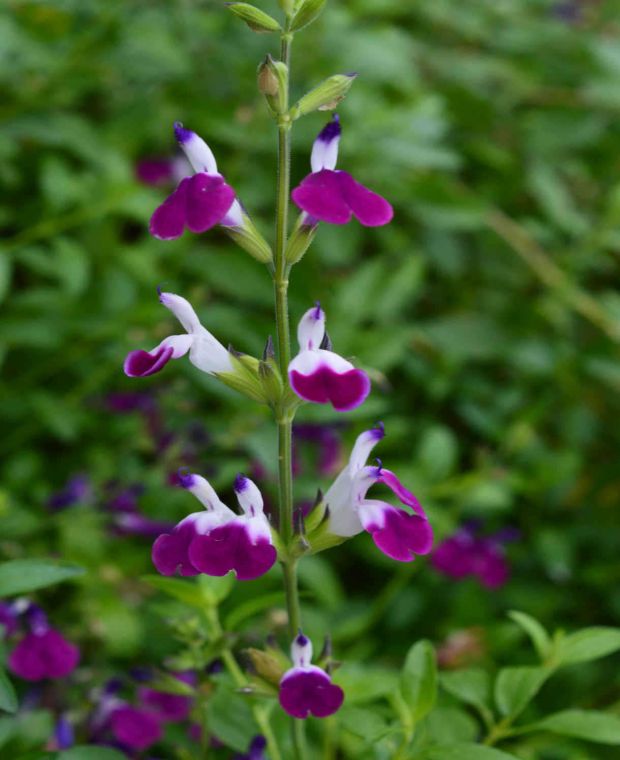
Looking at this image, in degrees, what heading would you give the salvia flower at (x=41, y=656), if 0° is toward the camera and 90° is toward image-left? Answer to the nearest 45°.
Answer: approximately 0°

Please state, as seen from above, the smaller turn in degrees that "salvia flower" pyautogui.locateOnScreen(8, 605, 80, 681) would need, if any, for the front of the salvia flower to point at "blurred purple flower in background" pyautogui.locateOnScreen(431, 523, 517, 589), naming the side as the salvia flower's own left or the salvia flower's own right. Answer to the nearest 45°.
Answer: approximately 135° to the salvia flower's own left
